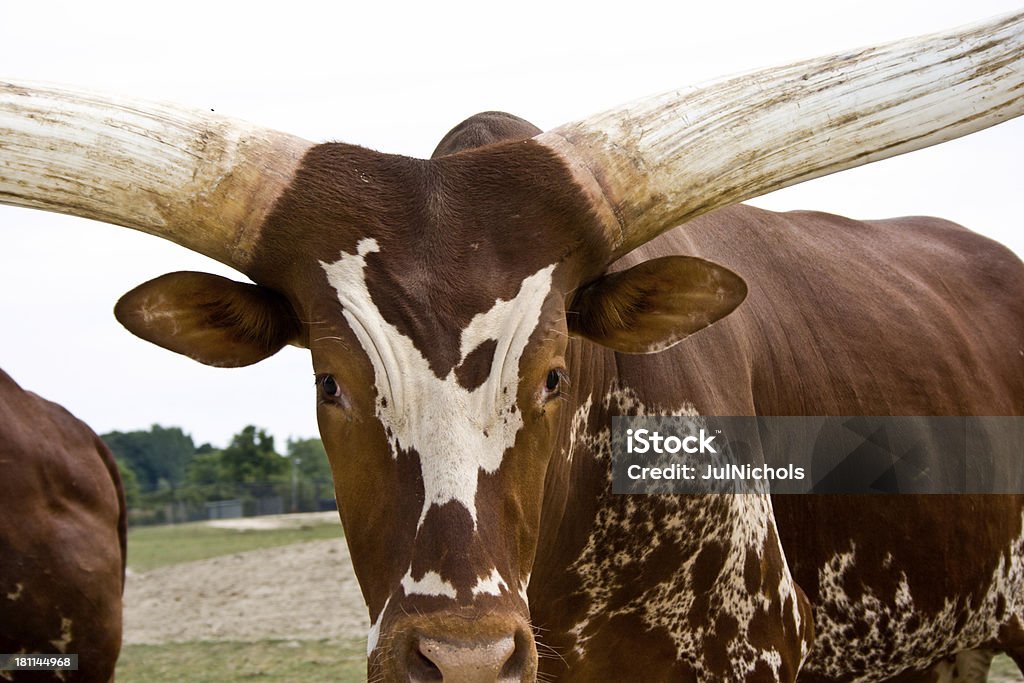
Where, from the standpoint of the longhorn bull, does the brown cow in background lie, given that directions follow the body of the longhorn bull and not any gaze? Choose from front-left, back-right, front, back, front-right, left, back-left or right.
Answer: right

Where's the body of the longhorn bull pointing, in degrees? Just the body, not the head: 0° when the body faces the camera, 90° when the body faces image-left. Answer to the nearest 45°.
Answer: approximately 45°
